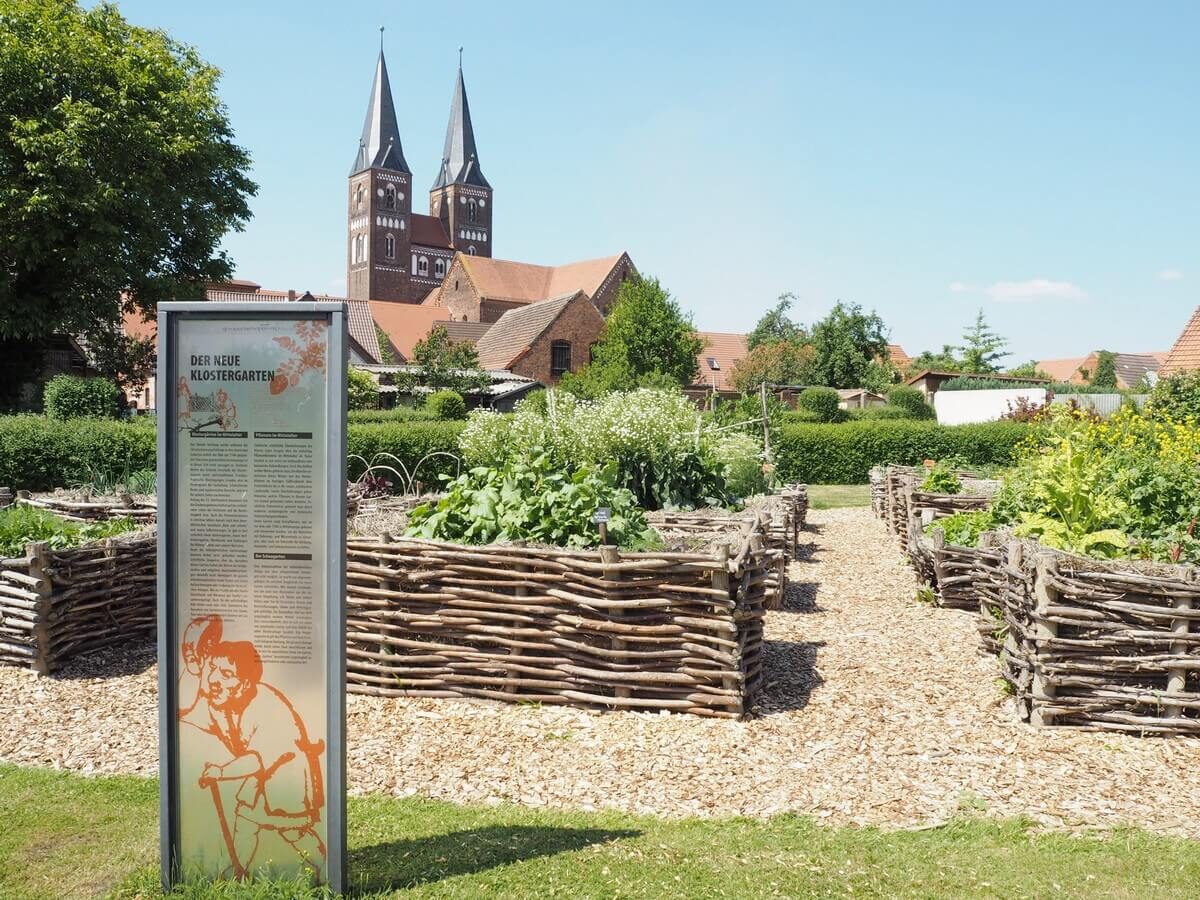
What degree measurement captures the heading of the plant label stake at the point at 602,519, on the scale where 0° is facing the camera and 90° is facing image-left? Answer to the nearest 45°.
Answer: approximately 0°

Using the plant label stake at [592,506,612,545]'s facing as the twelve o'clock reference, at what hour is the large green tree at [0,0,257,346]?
The large green tree is roughly at 5 o'clock from the plant label stake.

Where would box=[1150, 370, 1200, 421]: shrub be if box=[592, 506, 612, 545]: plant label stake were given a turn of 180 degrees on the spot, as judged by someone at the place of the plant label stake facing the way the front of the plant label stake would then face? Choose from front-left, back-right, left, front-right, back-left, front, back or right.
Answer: front-right

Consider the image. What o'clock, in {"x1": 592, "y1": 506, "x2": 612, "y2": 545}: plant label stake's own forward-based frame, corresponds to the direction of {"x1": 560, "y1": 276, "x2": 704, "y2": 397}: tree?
The tree is roughly at 6 o'clock from the plant label stake.

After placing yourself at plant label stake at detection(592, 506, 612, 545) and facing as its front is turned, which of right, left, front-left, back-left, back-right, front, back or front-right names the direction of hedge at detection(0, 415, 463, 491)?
back-right

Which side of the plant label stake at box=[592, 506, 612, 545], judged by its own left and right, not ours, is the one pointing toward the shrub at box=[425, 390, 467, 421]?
back

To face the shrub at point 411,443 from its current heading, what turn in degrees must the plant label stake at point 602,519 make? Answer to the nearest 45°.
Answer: approximately 180°

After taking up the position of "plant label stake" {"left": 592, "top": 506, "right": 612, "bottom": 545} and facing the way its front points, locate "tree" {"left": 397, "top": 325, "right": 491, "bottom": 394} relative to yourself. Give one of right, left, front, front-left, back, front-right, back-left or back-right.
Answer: back

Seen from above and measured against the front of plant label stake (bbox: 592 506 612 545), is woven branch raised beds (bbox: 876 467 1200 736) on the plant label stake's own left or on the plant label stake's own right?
on the plant label stake's own left

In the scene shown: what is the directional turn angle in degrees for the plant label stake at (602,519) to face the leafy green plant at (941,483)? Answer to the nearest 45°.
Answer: approximately 135° to its left

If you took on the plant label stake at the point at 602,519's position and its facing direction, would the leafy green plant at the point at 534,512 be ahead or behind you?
behind
